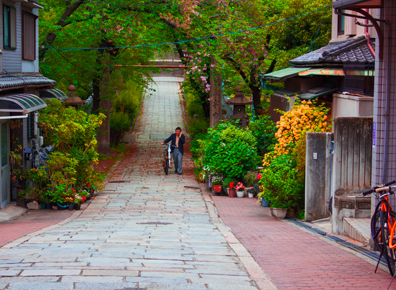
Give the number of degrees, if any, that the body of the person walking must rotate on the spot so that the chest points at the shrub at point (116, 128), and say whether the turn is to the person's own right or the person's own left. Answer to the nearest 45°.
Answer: approximately 135° to the person's own right

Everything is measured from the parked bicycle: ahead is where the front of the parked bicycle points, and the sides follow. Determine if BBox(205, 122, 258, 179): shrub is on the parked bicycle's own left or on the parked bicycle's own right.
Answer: on the parked bicycle's own right

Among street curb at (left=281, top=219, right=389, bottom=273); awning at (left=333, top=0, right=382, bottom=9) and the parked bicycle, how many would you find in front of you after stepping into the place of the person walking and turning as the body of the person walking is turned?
3

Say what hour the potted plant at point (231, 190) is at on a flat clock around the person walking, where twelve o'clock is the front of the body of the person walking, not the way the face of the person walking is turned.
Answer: The potted plant is roughly at 11 o'clock from the person walking.

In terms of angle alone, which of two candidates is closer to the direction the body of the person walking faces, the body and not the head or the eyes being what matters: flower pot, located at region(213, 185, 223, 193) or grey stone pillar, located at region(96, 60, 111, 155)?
the flower pot

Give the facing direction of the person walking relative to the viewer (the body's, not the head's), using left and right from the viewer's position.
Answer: facing the viewer

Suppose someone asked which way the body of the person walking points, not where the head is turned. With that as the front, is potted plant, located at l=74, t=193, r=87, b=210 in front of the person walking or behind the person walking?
in front

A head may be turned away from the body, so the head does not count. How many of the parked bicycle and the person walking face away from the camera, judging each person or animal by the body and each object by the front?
0
